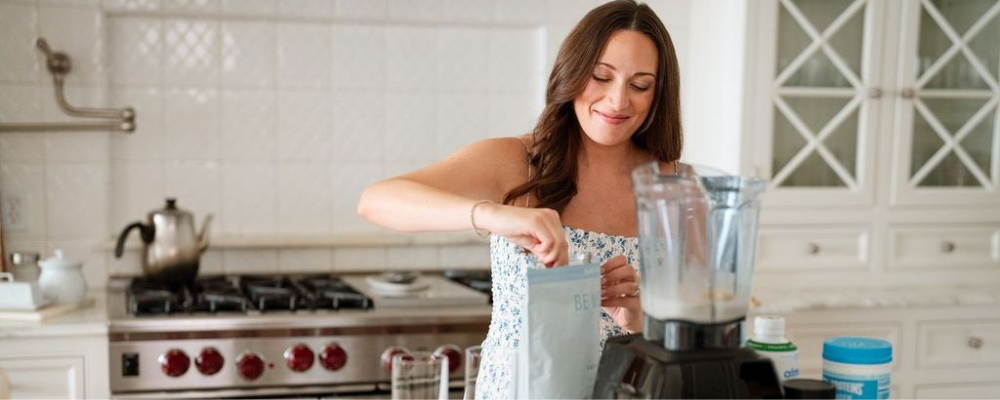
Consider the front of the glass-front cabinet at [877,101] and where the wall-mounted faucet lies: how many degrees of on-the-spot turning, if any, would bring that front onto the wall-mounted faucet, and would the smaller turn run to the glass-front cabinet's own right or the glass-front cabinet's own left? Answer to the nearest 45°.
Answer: approximately 45° to the glass-front cabinet's own right

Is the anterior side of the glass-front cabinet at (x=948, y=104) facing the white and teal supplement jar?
yes

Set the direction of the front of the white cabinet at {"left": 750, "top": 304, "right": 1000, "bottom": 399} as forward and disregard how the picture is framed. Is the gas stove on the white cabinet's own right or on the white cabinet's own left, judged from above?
on the white cabinet's own right

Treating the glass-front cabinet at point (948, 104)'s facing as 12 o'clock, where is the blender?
The blender is roughly at 12 o'clock from the glass-front cabinet.

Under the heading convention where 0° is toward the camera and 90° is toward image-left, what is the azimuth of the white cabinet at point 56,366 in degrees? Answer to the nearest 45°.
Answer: approximately 0°

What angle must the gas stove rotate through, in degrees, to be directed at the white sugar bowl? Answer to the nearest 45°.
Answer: approximately 90° to its right

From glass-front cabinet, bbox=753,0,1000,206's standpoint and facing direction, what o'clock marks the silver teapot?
The silver teapot is roughly at 2 o'clock from the glass-front cabinet.
